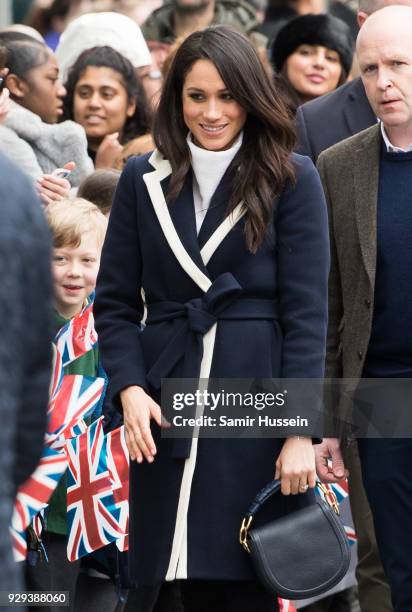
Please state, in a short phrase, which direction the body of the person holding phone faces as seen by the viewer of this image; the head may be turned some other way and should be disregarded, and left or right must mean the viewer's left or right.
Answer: facing to the right of the viewer

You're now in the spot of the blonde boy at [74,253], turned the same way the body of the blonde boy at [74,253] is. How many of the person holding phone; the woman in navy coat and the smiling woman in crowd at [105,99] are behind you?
2

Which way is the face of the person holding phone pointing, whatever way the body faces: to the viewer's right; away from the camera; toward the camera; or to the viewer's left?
to the viewer's right

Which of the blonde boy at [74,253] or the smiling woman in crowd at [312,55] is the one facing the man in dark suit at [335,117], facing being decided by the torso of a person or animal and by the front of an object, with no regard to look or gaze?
the smiling woman in crowd
